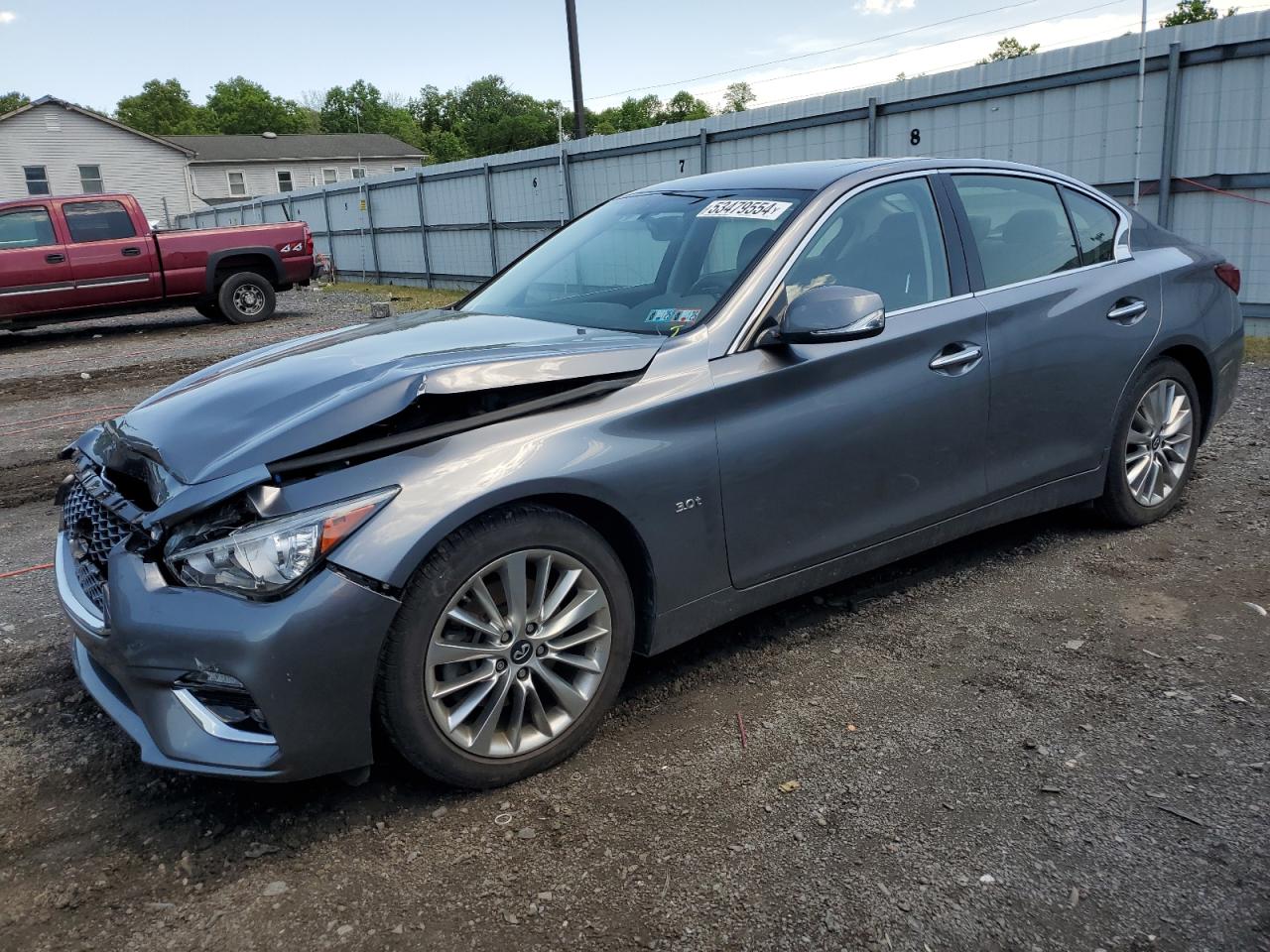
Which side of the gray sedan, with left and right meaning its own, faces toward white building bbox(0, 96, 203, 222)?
right

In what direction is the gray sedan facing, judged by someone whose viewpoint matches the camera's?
facing the viewer and to the left of the viewer

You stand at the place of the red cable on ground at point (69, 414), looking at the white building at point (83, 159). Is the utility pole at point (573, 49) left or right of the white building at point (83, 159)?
right

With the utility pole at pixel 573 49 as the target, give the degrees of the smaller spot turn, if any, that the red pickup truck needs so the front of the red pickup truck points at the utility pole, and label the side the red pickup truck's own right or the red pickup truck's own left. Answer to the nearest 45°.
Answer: approximately 135° to the red pickup truck's own right

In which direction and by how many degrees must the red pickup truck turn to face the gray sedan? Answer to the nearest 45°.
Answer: approximately 90° to its left

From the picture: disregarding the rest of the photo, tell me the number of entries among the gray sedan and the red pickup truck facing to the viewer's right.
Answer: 0

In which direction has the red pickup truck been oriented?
to the viewer's left

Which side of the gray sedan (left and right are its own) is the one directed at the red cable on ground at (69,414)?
right

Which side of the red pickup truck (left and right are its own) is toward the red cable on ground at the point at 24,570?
left

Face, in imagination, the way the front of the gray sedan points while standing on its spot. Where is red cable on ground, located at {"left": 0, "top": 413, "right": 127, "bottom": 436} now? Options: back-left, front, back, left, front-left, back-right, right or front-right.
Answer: right

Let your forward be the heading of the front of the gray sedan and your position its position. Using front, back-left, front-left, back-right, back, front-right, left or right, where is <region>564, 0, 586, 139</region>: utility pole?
back-right

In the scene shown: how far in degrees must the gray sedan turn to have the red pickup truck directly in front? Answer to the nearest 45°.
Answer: approximately 90° to its right

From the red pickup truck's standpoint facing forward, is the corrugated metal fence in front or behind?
behind

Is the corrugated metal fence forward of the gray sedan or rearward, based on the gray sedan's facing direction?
rearward
